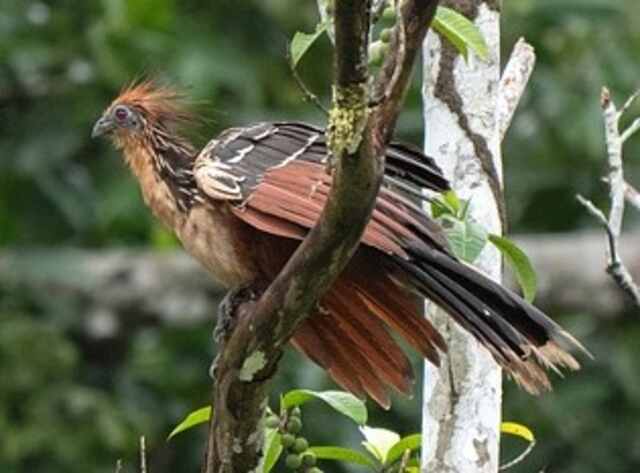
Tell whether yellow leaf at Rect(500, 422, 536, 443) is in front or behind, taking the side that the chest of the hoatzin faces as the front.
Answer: behind

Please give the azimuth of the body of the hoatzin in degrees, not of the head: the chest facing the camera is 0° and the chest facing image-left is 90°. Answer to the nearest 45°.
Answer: approximately 90°

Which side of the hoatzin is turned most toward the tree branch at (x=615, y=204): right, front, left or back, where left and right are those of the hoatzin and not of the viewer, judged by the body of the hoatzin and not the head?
back

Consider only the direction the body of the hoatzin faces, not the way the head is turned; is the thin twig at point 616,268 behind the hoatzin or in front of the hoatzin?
behind

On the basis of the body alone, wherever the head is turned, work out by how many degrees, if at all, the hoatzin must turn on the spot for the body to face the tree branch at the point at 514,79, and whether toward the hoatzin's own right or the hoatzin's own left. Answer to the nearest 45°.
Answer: approximately 135° to the hoatzin's own right
